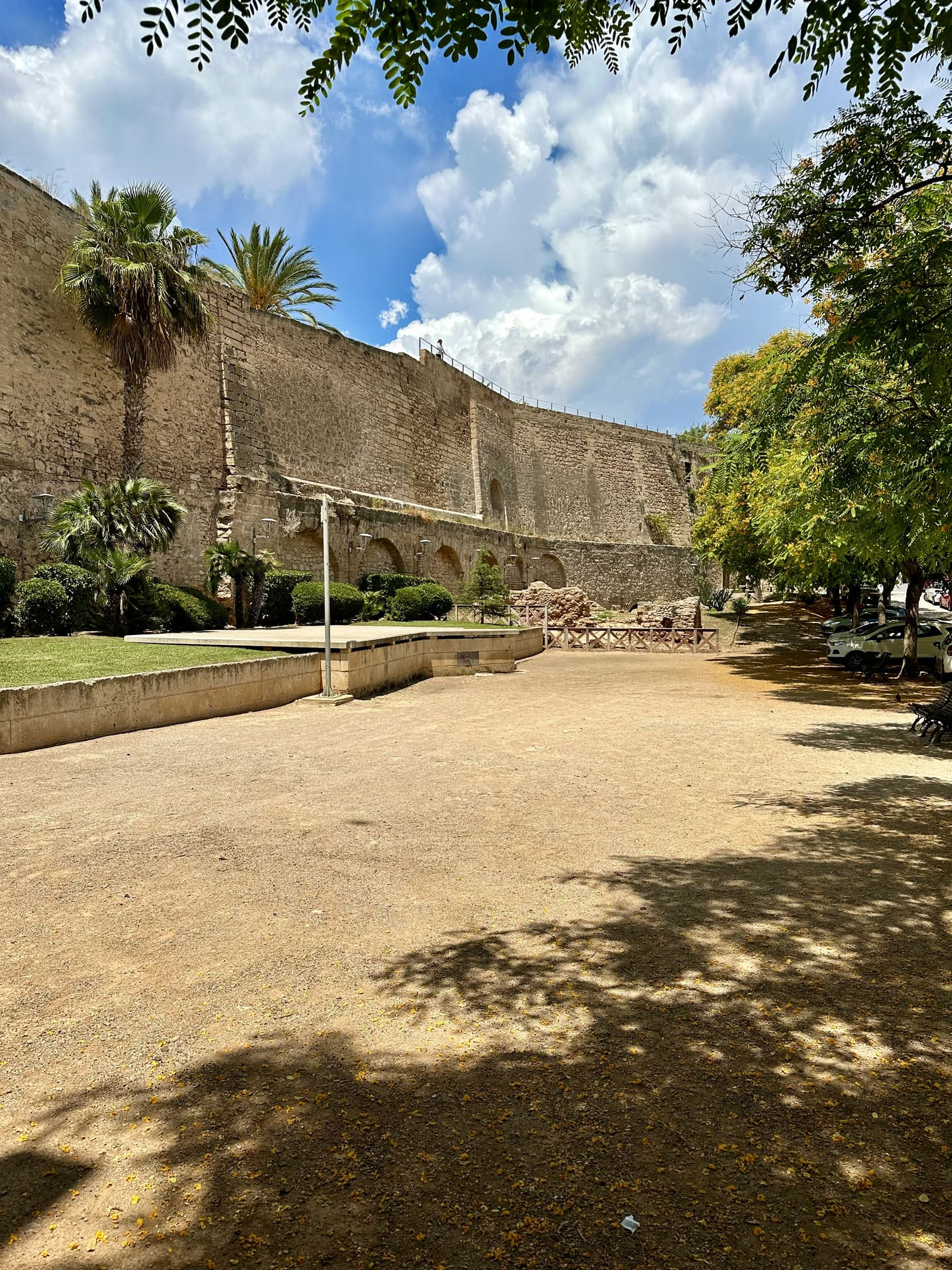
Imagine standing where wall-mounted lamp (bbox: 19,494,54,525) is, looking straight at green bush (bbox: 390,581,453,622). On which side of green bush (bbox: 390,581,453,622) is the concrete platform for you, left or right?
right

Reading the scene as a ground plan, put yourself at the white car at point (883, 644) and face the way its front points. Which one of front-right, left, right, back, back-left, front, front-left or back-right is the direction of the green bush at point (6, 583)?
front-left

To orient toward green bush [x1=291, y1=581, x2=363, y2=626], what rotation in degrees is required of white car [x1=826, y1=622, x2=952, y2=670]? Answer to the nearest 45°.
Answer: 0° — it already faces it

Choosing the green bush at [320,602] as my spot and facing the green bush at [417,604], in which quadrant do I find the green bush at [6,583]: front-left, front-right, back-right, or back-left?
back-right

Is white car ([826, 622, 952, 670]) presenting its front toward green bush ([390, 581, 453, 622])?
yes

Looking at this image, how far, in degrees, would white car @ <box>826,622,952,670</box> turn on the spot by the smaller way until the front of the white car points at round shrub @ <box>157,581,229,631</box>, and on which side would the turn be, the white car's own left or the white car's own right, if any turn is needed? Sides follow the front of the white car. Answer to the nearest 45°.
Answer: approximately 45° to the white car's own left

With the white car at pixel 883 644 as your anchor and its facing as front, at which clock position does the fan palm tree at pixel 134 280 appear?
The fan palm tree is roughly at 11 o'clock from the white car.

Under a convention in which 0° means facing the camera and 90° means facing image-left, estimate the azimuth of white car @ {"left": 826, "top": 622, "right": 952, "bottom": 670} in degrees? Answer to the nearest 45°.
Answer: approximately 90°

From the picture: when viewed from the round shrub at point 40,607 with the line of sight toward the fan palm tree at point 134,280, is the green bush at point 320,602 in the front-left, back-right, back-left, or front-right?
front-right

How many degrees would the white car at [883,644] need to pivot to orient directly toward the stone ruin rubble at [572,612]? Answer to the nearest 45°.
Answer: approximately 45° to its right

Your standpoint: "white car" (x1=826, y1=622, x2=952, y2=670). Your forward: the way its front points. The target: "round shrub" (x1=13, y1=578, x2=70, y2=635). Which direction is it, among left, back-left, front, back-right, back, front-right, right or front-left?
front-left

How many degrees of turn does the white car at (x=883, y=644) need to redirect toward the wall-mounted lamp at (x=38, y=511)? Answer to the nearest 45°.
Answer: approximately 45° to its left

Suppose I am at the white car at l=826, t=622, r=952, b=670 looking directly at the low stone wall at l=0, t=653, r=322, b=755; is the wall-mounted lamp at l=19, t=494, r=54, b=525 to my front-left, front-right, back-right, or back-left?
front-right

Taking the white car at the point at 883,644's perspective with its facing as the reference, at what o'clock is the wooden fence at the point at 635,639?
The wooden fence is roughly at 1 o'clock from the white car.

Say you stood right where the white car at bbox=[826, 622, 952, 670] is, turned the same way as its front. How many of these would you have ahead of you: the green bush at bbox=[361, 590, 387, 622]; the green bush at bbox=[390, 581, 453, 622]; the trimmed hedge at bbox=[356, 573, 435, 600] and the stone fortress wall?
4

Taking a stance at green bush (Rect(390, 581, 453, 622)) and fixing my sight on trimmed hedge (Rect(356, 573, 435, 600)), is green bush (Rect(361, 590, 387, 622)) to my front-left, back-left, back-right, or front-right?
front-left

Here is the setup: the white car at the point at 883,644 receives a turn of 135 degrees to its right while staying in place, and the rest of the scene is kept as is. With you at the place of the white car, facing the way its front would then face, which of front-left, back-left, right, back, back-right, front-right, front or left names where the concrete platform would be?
back

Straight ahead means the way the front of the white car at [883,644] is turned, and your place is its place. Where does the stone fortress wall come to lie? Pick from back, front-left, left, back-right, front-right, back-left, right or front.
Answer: front
